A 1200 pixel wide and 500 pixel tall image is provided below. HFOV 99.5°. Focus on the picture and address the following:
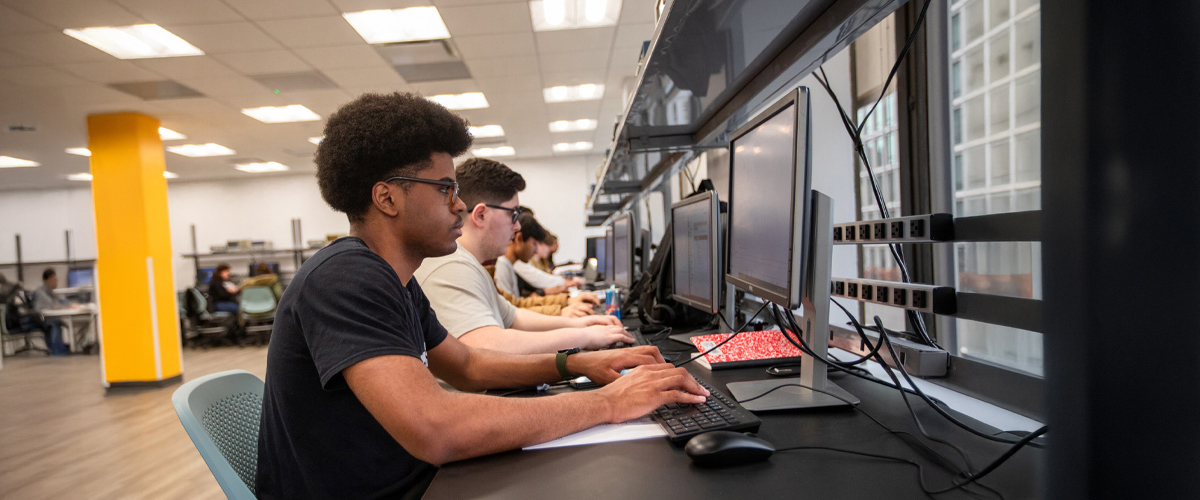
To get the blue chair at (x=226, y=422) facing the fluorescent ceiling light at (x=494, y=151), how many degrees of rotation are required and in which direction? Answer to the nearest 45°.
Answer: approximately 90° to its left

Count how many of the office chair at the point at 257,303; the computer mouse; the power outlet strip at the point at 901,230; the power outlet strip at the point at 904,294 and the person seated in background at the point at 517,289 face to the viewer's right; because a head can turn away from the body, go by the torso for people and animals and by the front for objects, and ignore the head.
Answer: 2

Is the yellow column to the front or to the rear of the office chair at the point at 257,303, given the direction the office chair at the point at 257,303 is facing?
to the rear

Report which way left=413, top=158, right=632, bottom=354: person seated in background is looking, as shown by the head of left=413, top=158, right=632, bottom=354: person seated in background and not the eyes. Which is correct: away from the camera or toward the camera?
away from the camera

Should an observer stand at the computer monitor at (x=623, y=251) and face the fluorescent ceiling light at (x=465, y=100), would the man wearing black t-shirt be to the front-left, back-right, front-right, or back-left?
back-left

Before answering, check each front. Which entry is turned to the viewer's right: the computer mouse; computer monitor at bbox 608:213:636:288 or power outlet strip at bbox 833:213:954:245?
the computer mouse

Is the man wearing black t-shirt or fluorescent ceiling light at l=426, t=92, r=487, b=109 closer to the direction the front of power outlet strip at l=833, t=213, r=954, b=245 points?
the man wearing black t-shirt

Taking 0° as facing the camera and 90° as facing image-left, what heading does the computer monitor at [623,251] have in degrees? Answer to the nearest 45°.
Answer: approximately 90°

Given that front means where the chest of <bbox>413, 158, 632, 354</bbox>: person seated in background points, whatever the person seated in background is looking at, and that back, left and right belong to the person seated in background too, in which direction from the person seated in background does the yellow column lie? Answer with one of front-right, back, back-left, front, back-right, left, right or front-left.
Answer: back-left

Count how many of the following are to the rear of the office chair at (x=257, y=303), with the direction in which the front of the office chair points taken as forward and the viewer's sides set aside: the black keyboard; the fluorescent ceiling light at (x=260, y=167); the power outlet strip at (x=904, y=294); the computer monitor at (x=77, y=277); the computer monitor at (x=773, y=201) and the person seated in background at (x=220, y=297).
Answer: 3

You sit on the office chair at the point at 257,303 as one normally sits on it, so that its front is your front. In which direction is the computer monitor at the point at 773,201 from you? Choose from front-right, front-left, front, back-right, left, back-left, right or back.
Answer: back

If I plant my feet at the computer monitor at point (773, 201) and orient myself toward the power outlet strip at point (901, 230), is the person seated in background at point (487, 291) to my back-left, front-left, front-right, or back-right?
back-left

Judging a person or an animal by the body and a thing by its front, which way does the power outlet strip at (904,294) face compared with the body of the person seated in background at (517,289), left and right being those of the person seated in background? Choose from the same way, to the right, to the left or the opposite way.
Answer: the opposite way

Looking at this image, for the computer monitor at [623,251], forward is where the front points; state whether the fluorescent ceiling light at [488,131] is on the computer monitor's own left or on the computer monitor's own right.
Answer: on the computer monitor's own right

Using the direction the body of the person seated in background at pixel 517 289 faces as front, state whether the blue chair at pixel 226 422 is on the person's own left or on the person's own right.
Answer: on the person's own right

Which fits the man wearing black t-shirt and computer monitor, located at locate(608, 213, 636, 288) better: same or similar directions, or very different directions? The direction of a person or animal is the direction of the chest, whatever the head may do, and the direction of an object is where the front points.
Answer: very different directions

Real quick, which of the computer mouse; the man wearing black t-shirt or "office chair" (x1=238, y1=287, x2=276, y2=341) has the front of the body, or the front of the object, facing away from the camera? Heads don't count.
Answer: the office chair

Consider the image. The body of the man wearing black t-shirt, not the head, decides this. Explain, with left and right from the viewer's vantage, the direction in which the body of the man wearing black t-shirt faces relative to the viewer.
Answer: facing to the right of the viewer

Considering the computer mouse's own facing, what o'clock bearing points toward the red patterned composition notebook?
The red patterned composition notebook is roughly at 9 o'clock from the computer mouse.
